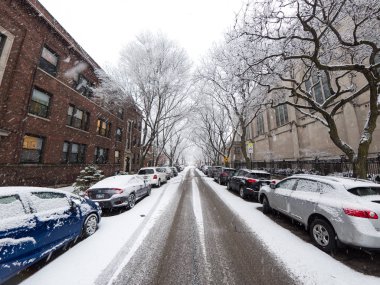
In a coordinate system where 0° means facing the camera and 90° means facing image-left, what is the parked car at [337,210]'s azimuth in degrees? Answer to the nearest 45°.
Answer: approximately 135°

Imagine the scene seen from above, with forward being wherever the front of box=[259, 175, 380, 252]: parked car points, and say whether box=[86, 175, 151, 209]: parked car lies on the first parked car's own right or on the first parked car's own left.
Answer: on the first parked car's own left

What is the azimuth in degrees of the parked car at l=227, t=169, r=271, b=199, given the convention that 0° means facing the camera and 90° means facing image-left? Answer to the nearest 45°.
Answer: approximately 135°

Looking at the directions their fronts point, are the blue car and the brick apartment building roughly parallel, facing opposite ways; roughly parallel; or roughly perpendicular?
roughly perpendicular
